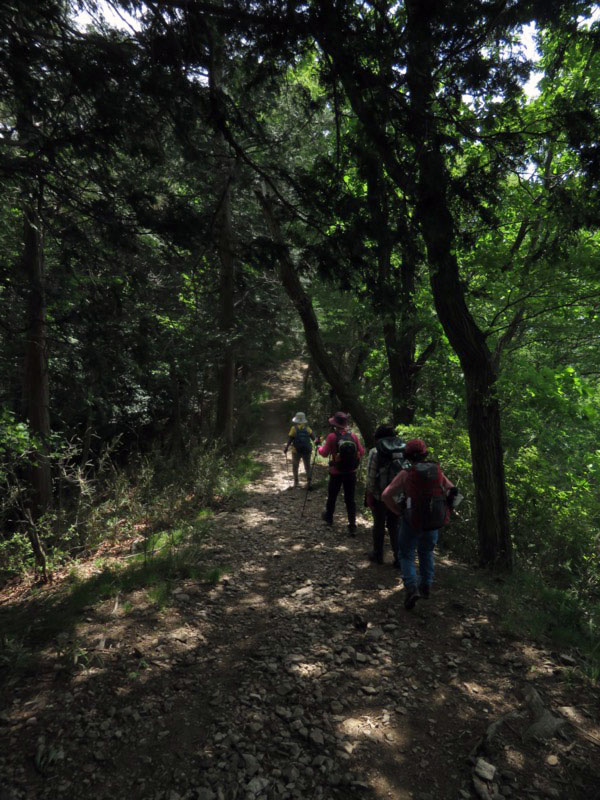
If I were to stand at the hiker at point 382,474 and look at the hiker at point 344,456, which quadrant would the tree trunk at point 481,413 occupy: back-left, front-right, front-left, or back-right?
back-right

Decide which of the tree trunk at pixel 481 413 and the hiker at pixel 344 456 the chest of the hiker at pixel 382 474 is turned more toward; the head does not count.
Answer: the hiker

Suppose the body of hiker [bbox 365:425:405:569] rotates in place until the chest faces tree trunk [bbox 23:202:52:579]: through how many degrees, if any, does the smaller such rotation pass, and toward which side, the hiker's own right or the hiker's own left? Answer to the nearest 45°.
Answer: approximately 45° to the hiker's own left

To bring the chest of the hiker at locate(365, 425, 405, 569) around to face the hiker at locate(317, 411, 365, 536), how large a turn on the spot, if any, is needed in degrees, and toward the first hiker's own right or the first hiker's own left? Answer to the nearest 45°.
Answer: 0° — they already face them

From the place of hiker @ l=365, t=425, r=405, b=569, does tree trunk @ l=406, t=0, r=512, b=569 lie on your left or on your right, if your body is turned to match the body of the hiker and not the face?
on your right

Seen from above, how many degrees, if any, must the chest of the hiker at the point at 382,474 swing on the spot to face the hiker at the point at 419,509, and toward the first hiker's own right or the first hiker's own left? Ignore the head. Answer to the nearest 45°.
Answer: approximately 135° to the first hiker's own left

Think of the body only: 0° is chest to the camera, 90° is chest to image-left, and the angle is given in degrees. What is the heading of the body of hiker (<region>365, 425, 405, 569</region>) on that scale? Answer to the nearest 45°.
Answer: approximately 135°

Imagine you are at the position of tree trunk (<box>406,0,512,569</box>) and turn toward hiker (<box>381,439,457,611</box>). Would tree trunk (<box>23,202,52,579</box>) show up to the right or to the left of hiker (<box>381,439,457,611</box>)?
right

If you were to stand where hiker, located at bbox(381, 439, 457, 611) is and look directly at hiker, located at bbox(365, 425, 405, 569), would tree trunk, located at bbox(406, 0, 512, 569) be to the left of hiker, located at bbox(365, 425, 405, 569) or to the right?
right
